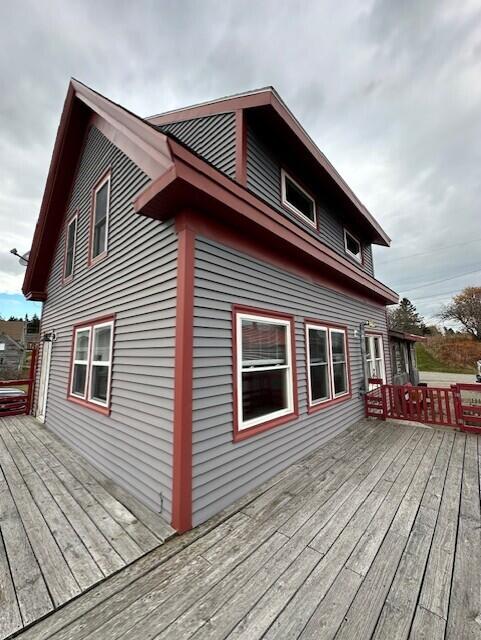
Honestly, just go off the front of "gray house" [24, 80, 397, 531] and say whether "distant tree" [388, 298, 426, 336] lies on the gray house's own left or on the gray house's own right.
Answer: on the gray house's own left

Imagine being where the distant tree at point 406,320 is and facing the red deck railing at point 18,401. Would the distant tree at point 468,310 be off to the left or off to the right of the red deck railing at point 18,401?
left

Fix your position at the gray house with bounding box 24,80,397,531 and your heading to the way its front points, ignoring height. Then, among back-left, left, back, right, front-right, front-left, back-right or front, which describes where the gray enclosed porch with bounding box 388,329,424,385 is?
left

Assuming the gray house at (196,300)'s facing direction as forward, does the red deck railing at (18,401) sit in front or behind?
behind

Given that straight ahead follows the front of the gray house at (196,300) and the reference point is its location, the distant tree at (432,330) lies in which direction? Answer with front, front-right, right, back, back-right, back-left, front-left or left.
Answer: left

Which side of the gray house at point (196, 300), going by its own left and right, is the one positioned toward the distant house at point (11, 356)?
back

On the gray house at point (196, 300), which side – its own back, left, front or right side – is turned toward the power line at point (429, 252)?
left

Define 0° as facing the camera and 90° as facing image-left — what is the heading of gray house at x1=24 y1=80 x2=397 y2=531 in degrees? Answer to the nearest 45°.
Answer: approximately 315°

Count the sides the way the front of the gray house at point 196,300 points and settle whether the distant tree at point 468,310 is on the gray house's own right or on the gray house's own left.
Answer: on the gray house's own left
